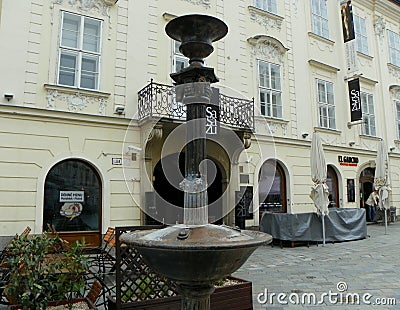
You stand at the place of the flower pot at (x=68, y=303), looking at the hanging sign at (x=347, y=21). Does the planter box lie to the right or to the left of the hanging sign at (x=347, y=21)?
right

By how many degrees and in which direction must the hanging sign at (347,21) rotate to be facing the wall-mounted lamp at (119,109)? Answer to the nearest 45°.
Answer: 0° — it already faces it

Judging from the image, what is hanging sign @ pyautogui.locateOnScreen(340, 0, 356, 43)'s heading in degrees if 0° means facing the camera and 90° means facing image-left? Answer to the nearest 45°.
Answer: approximately 45°

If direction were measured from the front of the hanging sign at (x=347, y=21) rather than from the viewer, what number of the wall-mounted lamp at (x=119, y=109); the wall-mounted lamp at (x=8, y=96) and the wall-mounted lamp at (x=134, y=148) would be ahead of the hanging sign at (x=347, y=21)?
3

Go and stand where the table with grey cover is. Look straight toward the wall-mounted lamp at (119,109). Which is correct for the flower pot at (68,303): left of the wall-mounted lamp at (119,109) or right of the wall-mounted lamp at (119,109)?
left
